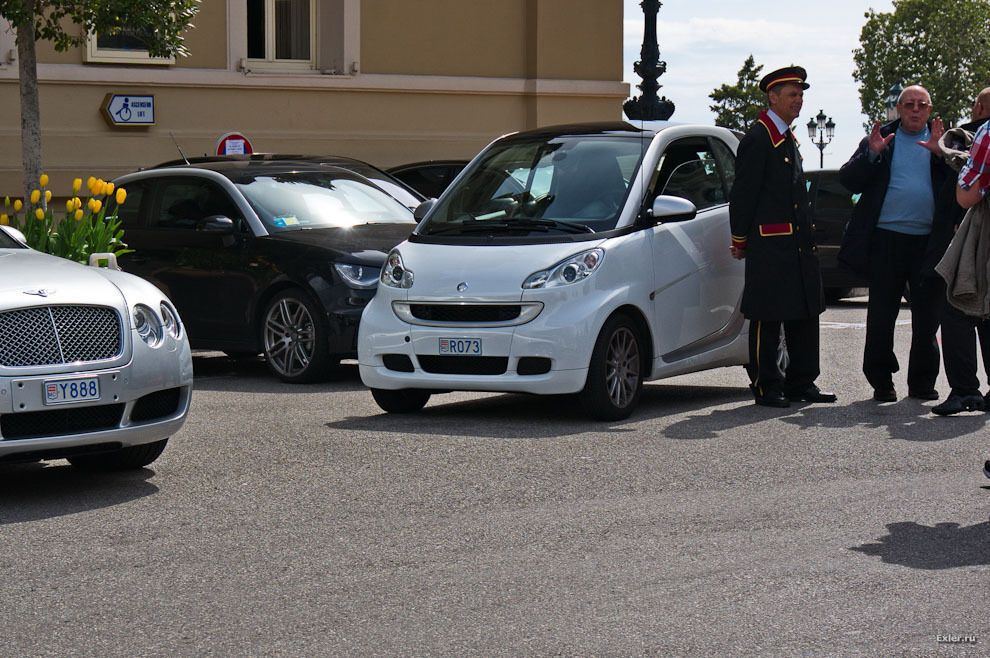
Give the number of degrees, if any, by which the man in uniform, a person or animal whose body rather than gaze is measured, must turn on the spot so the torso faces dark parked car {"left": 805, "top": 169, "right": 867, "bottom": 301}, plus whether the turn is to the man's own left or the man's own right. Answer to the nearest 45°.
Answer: approximately 135° to the man's own left

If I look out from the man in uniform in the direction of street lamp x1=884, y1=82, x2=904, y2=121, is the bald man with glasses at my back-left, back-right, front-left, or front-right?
front-right

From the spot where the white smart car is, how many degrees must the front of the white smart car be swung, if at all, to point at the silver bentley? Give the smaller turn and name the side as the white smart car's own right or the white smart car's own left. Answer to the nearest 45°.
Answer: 0° — it already faces it

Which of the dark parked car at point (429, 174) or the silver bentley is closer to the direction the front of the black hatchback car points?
the silver bentley

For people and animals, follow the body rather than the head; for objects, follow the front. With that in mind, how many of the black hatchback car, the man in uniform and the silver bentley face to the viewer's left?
0

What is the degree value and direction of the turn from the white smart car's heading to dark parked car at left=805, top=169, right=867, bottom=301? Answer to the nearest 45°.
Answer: approximately 135° to its right

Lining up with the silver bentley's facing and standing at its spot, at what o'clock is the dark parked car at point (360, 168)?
The dark parked car is roughly at 8 o'clock from the silver bentley.

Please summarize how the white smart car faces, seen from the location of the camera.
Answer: facing the viewer and to the left of the viewer

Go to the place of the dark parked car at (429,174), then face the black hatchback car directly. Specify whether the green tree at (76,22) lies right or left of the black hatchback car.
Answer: right

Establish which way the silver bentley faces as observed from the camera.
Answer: facing the viewer and to the right of the viewer

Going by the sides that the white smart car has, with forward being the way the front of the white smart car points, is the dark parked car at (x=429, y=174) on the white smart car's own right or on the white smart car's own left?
on the white smart car's own right

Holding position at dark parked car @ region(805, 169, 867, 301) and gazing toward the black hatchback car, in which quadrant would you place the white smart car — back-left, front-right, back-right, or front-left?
front-left

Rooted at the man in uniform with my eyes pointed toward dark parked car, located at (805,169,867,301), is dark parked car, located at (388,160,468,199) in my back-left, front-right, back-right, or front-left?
front-left
